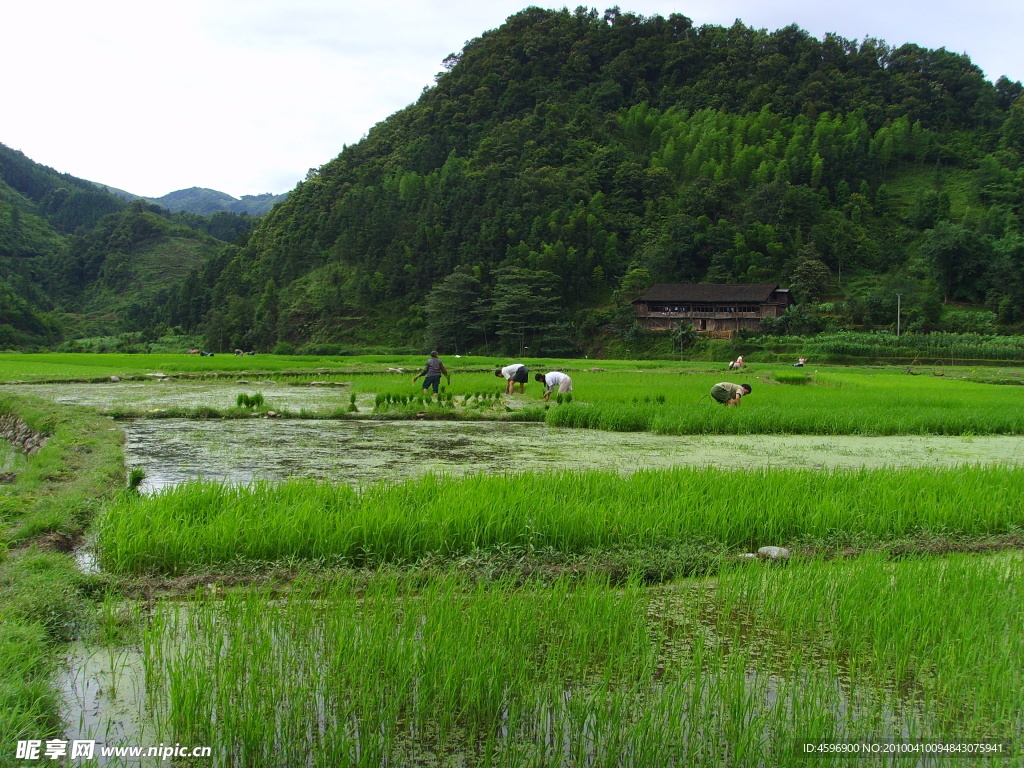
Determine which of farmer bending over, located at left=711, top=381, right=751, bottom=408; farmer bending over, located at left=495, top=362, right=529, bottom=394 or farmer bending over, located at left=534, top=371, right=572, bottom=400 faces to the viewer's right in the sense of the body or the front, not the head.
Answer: farmer bending over, located at left=711, top=381, right=751, bottom=408

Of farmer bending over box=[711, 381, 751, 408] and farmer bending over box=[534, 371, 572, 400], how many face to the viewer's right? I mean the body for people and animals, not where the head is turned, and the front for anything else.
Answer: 1

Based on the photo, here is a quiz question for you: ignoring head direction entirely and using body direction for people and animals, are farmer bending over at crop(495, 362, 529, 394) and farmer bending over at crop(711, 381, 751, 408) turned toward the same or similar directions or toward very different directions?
very different directions

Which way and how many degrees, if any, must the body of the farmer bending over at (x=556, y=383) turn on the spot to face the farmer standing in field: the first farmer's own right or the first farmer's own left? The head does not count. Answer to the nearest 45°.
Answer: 0° — they already face them

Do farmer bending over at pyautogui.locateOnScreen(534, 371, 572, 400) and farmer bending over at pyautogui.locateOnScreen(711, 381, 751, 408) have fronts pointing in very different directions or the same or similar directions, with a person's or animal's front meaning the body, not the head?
very different directions

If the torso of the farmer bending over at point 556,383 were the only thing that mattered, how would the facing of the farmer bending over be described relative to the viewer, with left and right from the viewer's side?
facing to the left of the viewer

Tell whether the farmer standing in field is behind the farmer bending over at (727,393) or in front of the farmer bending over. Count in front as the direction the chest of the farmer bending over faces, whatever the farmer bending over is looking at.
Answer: behind

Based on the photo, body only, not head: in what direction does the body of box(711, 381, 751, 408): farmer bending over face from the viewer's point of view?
to the viewer's right

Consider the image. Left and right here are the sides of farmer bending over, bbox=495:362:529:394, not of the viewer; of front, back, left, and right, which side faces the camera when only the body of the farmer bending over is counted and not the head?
left

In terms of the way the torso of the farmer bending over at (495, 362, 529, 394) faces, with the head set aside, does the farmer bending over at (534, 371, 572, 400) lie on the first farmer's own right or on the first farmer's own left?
on the first farmer's own left
